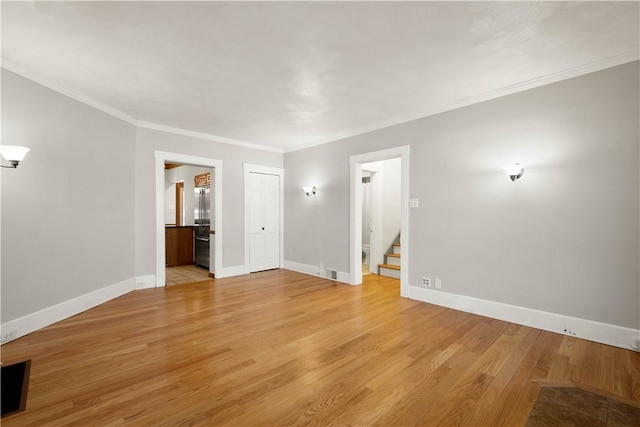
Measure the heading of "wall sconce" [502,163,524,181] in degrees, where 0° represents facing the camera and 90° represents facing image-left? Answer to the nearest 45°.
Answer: approximately 45°

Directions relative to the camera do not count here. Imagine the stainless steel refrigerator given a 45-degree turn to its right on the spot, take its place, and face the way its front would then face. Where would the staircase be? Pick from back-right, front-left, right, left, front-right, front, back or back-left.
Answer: back-left

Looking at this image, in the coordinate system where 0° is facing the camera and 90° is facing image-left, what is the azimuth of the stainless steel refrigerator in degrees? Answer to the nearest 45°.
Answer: approximately 45°

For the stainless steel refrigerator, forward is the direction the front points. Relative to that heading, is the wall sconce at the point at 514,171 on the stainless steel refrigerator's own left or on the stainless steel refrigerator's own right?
on the stainless steel refrigerator's own left

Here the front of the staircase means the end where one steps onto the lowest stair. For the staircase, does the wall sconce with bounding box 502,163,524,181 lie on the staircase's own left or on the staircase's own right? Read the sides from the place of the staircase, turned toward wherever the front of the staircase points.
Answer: on the staircase's own left

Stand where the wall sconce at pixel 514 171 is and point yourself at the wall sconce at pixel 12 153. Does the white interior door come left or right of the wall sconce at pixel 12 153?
right

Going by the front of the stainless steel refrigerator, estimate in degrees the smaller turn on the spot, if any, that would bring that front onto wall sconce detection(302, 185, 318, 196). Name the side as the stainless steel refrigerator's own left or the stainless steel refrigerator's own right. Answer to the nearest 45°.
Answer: approximately 90° to the stainless steel refrigerator's own left

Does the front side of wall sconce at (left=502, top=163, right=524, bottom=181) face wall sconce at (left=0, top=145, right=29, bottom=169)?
yes
